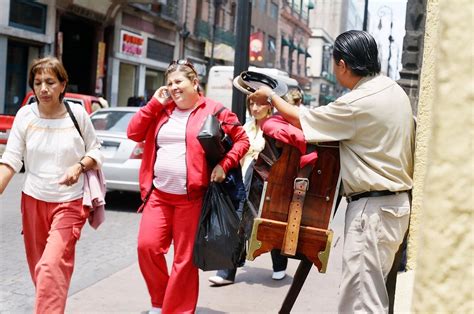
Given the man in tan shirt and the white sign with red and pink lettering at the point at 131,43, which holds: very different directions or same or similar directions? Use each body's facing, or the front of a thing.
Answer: very different directions

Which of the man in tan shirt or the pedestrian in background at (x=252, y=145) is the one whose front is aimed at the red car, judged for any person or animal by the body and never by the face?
the man in tan shirt

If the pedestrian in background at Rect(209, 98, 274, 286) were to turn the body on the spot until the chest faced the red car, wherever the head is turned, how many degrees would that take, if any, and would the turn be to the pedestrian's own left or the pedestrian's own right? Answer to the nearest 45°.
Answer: approximately 90° to the pedestrian's own right

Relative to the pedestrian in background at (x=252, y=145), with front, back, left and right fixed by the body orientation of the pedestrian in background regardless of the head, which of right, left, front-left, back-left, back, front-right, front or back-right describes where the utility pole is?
back-right

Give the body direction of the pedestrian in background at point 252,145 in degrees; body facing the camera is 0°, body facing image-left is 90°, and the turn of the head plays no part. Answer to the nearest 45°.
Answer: approximately 45°

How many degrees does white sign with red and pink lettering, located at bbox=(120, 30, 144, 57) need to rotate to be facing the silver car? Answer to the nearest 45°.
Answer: approximately 45° to its right

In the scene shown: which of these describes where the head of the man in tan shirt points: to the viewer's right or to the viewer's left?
to the viewer's left

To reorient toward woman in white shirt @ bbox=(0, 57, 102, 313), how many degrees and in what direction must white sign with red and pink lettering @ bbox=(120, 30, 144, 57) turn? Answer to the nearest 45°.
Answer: approximately 45° to its right

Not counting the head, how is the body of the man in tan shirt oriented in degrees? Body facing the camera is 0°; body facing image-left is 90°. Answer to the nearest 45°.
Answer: approximately 135°
